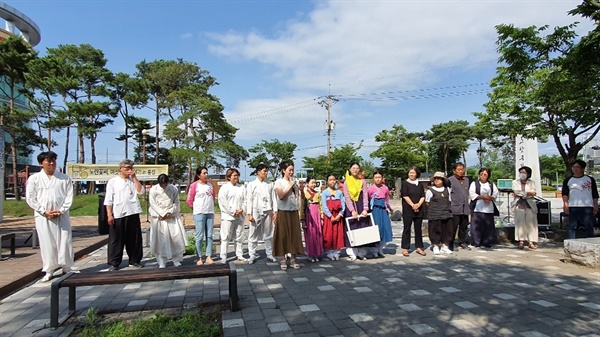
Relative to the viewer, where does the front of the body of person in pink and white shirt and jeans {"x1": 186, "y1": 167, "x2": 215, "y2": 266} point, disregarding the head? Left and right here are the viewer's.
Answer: facing the viewer and to the right of the viewer

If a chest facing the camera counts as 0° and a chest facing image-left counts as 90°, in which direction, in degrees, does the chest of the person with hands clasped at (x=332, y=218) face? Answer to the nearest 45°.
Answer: approximately 0°

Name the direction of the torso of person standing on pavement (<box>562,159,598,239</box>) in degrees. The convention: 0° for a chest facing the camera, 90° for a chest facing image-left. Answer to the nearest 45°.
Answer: approximately 0°

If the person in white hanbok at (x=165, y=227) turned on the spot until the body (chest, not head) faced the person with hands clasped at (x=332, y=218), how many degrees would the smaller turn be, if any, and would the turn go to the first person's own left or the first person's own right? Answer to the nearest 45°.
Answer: approximately 90° to the first person's own left

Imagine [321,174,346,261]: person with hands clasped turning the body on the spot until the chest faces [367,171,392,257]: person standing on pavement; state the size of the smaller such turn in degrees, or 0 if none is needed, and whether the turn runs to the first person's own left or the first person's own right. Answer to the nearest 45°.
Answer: approximately 135° to the first person's own left

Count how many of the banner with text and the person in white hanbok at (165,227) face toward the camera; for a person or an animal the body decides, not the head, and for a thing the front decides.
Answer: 2

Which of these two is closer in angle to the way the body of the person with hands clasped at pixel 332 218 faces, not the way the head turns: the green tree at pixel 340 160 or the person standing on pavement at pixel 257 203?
the person standing on pavement

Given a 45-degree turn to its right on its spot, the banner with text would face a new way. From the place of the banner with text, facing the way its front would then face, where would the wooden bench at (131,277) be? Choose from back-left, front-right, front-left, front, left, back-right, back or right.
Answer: front-left

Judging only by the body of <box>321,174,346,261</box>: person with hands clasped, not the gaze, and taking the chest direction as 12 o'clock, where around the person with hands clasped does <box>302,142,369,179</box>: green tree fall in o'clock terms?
The green tree is roughly at 6 o'clock from the person with hands clasped.

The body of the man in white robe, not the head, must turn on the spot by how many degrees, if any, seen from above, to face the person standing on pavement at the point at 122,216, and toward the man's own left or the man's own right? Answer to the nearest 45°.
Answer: approximately 90° to the man's own left

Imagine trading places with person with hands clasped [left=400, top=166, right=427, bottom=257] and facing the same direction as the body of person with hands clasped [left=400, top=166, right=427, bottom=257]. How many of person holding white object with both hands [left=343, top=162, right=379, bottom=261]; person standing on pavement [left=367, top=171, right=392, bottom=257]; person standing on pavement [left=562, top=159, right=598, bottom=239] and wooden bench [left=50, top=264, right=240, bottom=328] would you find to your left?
1

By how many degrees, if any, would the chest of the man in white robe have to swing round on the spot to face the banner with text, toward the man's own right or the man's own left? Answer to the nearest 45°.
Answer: approximately 180°

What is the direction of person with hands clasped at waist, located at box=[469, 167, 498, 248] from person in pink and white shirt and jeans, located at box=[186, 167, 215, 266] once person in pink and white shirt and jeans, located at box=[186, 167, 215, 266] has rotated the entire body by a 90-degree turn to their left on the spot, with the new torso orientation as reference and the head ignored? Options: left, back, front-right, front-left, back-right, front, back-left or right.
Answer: front-right
